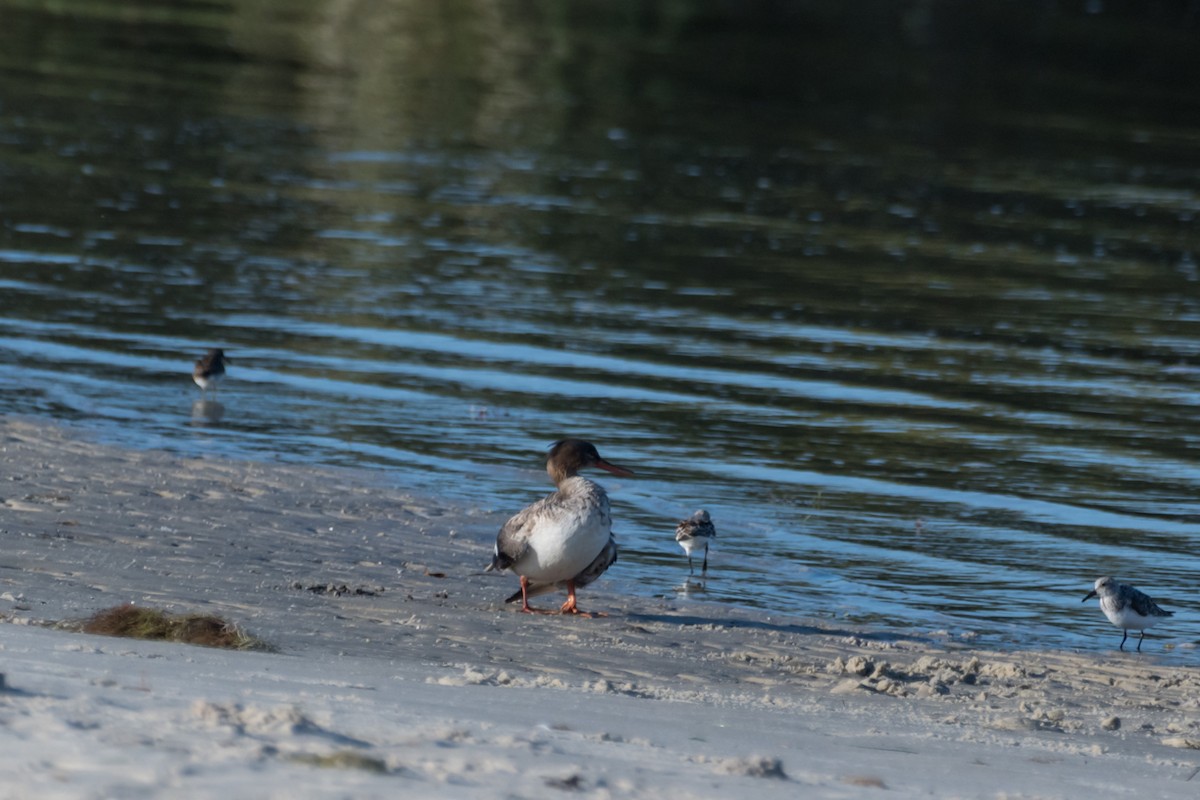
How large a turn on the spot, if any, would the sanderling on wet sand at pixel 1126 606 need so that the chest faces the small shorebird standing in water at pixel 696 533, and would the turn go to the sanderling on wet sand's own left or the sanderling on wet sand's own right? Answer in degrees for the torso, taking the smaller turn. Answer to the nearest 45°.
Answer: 0° — it already faces it

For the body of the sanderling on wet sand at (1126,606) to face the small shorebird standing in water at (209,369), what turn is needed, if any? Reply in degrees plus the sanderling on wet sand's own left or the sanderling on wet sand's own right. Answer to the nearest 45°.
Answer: approximately 90° to the sanderling on wet sand's own right

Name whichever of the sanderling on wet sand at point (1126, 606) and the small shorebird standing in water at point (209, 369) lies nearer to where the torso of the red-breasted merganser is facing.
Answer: the sanderling on wet sand

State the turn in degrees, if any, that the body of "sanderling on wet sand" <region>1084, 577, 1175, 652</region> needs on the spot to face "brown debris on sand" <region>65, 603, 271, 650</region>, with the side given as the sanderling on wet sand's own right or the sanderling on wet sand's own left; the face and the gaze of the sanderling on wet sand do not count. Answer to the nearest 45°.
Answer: approximately 45° to the sanderling on wet sand's own left

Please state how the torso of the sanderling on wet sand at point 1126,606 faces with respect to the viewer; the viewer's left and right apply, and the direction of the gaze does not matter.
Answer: facing to the left of the viewer

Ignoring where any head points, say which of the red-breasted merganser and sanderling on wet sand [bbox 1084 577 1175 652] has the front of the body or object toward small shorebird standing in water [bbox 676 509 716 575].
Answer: the sanderling on wet sand

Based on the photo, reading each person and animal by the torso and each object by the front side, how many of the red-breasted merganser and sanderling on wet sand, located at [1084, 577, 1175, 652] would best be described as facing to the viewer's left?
1
